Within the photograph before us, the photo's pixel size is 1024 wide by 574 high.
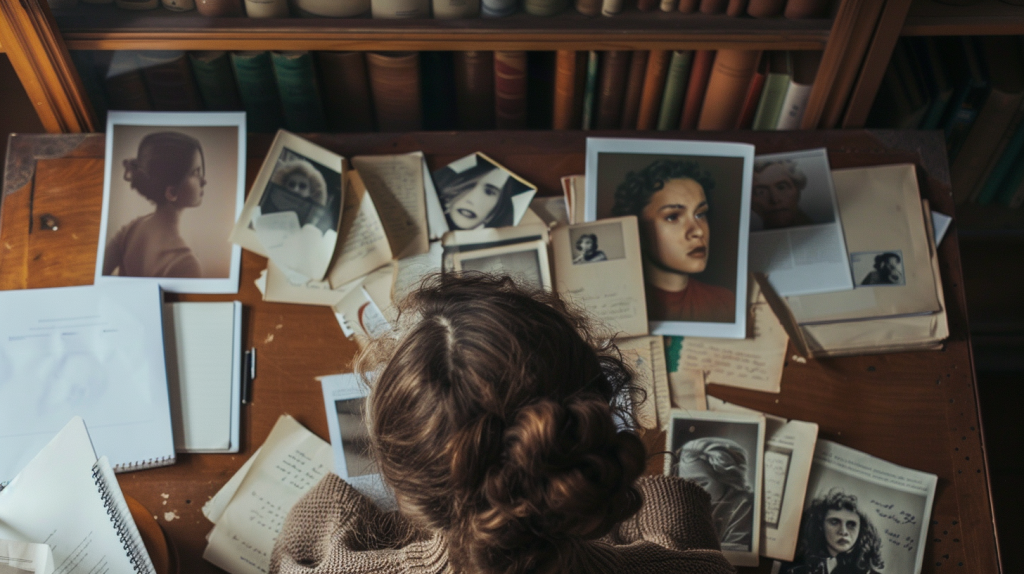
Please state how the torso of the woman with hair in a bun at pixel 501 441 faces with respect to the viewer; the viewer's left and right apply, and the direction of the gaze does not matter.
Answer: facing away from the viewer

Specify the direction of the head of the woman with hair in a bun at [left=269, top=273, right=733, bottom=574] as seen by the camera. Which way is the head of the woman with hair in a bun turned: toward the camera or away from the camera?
away from the camera

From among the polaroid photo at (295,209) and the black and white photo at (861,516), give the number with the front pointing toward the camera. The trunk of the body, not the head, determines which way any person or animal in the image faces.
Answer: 2
